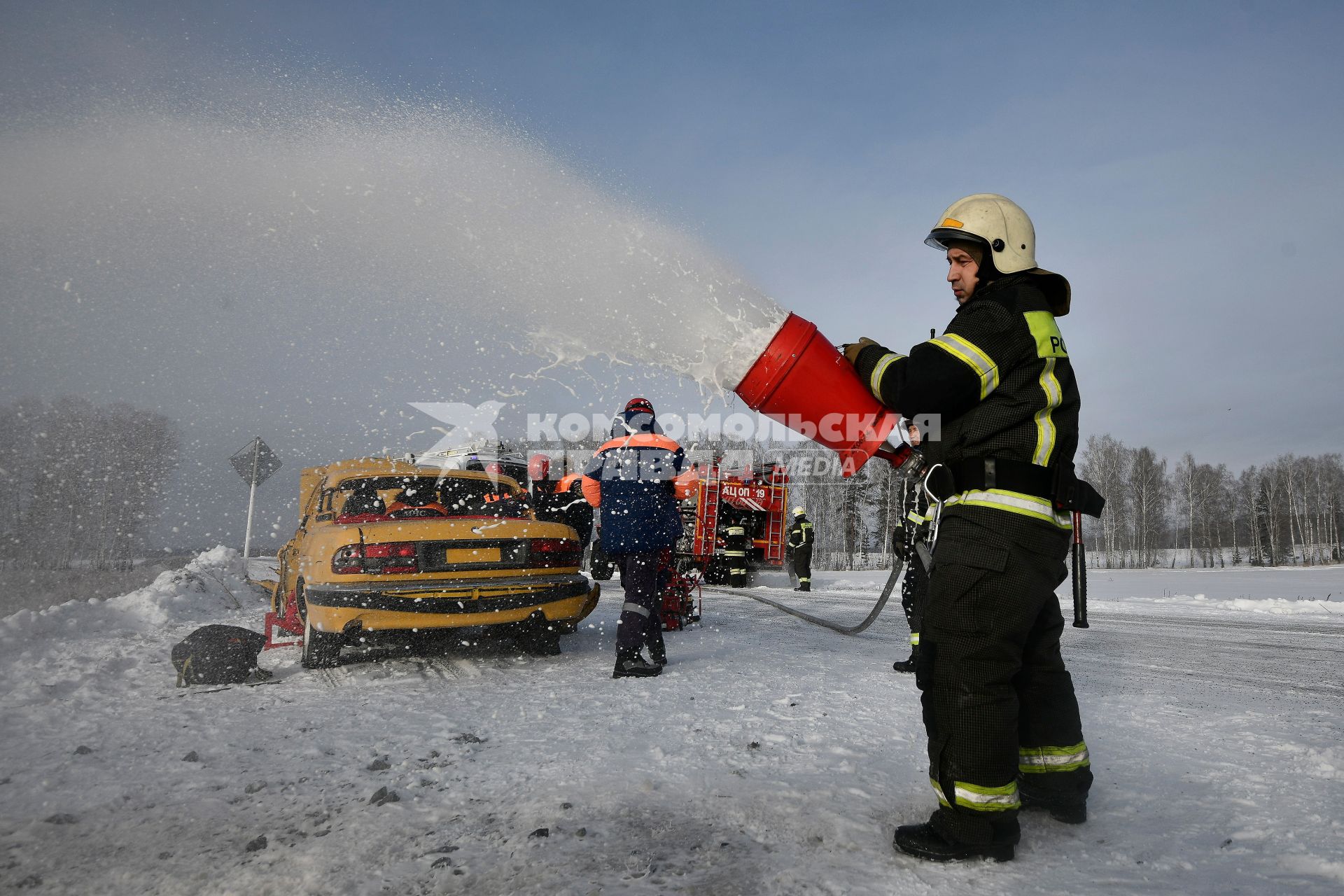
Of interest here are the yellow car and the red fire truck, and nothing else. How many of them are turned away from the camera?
2

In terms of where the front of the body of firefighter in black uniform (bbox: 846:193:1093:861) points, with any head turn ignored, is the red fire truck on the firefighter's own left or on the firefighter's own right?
on the firefighter's own right

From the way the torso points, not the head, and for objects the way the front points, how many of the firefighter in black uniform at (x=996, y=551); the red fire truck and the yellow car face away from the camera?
2

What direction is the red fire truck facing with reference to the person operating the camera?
facing away from the viewer

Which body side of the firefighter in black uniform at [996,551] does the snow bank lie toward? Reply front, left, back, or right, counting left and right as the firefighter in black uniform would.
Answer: front

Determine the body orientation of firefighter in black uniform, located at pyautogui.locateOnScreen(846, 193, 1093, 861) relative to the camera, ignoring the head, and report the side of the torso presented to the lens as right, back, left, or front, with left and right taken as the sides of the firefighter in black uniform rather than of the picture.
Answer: left

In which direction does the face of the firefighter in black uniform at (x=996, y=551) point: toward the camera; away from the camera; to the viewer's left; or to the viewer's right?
to the viewer's left

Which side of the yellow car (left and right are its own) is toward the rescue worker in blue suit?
back

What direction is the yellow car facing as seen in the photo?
away from the camera
